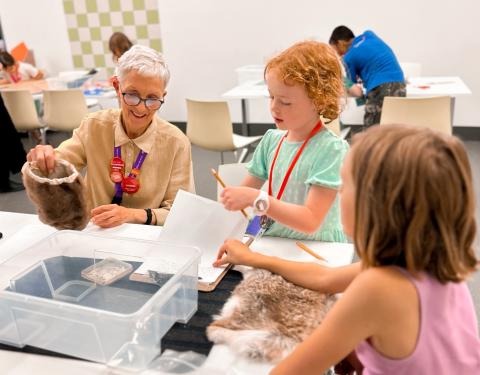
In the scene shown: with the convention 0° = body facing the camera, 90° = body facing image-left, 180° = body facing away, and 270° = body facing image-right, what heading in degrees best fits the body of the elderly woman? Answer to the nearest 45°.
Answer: approximately 0°

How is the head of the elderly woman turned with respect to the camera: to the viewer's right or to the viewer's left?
to the viewer's right

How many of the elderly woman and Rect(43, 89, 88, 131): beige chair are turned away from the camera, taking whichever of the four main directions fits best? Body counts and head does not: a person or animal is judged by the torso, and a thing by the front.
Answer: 1

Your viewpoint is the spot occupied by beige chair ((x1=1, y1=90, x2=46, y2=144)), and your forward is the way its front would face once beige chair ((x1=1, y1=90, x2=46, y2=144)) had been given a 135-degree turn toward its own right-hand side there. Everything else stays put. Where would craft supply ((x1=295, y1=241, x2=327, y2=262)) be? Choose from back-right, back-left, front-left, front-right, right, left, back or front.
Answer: front

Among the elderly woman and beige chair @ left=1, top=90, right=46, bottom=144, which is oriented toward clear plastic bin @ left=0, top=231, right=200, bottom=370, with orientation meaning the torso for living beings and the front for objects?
the elderly woman

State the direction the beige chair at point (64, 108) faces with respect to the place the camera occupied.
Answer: facing away from the viewer

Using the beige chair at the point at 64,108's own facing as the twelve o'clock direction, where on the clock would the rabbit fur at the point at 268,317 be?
The rabbit fur is roughly at 6 o'clock from the beige chair.

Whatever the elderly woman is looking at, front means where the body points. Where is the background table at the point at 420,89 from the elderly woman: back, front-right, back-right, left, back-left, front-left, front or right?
back-left

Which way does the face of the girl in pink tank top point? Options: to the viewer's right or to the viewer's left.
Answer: to the viewer's left

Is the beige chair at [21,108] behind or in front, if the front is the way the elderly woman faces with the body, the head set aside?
behind

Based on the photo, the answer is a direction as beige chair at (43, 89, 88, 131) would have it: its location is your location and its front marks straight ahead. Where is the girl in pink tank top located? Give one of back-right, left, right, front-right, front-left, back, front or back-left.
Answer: back

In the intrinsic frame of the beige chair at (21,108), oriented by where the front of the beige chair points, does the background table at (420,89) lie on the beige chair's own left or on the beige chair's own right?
on the beige chair's own right

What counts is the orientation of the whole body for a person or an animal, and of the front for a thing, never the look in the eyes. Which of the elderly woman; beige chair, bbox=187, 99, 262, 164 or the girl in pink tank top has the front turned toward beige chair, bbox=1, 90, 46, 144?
the girl in pink tank top

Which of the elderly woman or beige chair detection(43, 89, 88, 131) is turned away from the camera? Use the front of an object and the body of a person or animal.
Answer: the beige chair

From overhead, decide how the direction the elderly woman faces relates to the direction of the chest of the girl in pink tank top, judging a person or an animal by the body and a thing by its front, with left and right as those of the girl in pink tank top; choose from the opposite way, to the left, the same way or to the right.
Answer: the opposite way
